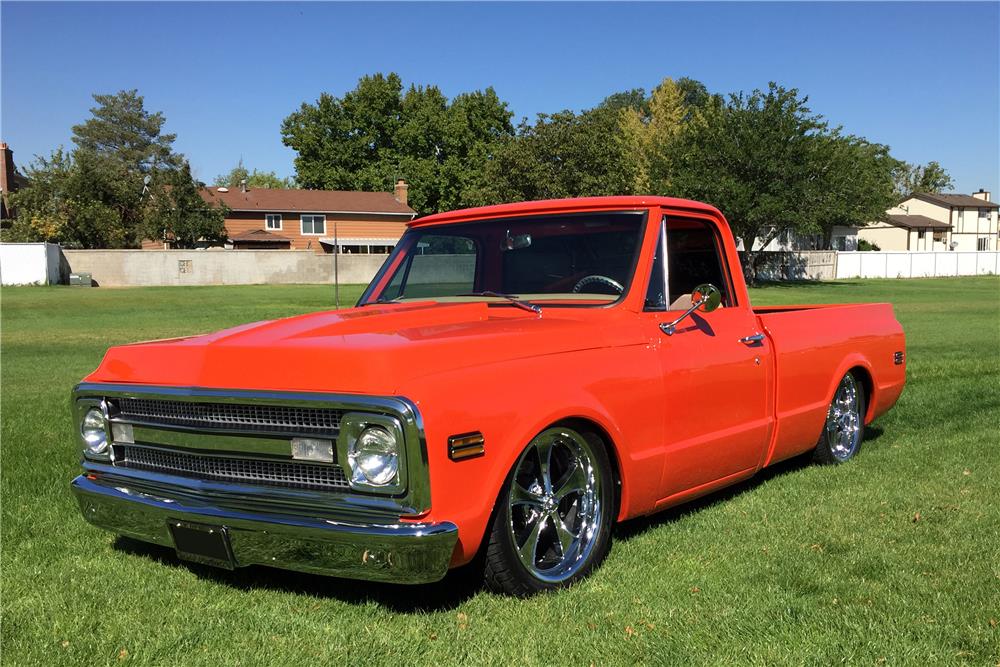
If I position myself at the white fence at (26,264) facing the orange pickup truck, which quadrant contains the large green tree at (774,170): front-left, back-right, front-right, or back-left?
front-left

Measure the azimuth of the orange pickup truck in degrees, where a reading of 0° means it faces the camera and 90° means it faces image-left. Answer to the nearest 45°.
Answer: approximately 45°

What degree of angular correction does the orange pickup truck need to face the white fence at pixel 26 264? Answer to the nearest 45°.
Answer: approximately 90° to its right

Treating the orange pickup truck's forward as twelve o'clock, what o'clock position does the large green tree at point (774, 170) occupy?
The large green tree is roughly at 5 o'clock from the orange pickup truck.

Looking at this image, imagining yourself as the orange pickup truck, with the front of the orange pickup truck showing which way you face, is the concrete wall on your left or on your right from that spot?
on your right

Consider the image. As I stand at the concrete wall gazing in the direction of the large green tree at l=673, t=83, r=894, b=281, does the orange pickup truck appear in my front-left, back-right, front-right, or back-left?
front-right
